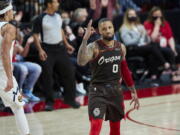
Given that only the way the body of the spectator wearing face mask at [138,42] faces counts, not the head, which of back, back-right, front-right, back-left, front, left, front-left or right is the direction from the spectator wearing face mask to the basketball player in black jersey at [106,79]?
front-right

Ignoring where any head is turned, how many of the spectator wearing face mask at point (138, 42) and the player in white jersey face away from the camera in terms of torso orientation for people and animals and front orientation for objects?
0

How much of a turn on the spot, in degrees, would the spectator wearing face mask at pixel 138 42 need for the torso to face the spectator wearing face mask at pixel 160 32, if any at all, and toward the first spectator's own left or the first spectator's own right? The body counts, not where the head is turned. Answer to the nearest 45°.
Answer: approximately 90° to the first spectator's own left

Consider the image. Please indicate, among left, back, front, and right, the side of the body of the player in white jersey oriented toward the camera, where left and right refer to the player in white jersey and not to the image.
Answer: right

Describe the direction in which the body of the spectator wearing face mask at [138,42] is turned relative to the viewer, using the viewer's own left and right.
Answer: facing the viewer and to the right of the viewer

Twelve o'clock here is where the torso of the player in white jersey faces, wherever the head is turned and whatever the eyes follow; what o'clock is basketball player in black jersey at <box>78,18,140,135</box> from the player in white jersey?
The basketball player in black jersey is roughly at 1 o'clock from the player in white jersey.
